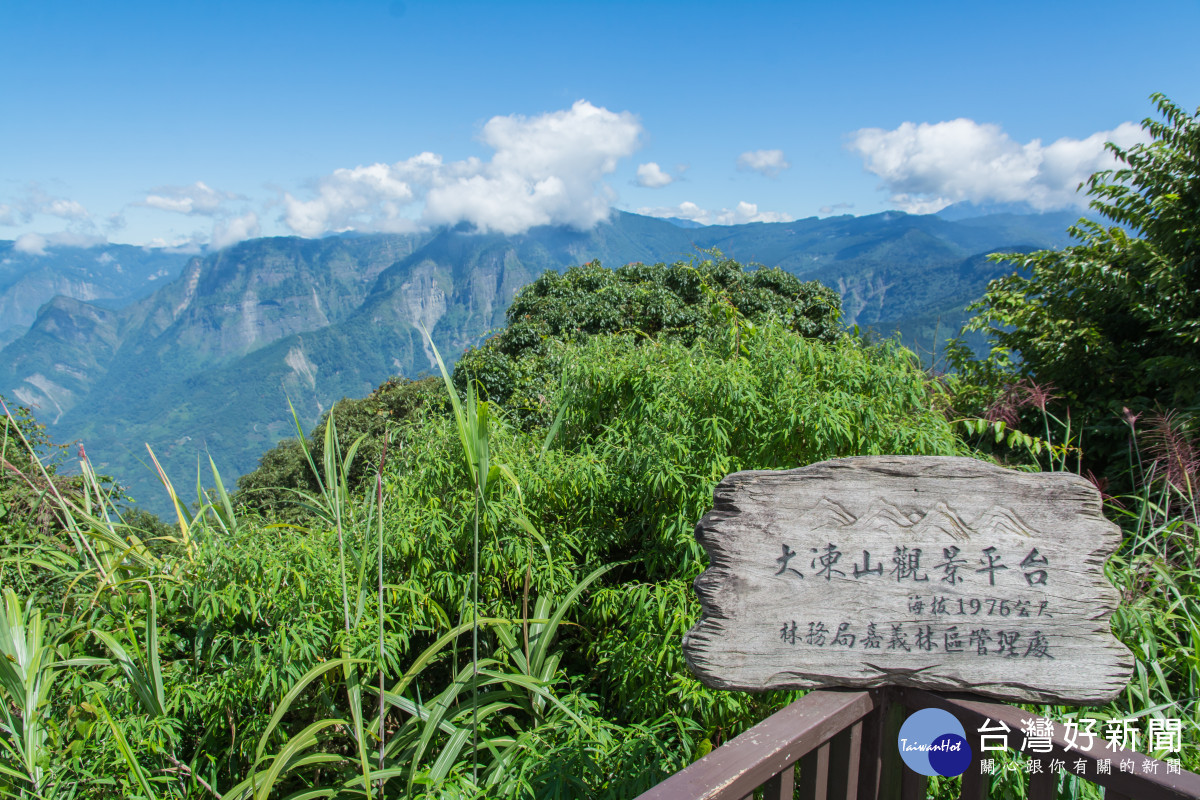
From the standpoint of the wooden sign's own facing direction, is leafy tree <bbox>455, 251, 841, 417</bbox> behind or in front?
behind

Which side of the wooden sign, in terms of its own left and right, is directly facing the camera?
front

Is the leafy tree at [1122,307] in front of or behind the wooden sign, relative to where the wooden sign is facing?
behind
